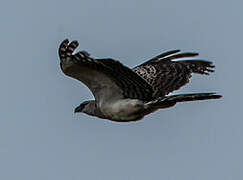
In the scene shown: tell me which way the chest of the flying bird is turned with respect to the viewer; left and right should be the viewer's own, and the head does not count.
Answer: facing to the left of the viewer
